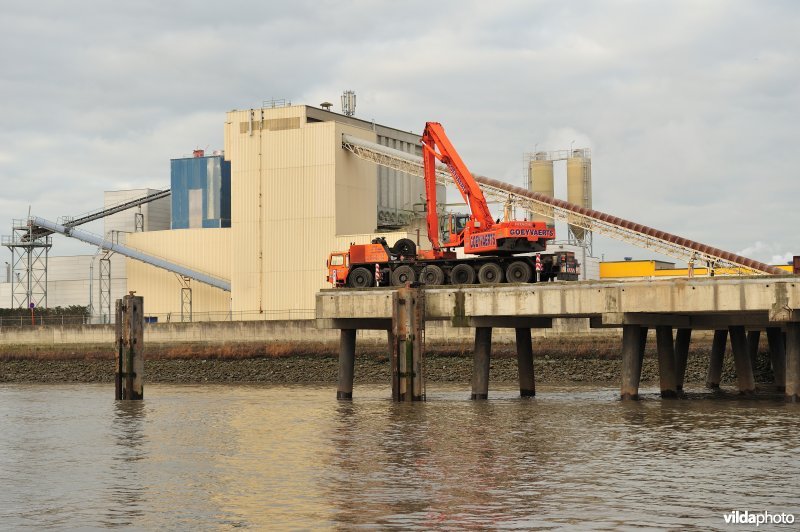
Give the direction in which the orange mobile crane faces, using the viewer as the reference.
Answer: facing to the left of the viewer

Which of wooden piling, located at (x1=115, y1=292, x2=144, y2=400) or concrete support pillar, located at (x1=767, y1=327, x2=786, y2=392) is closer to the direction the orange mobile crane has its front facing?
the wooden piling

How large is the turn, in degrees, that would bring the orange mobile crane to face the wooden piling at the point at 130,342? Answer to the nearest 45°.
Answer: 0° — it already faces it

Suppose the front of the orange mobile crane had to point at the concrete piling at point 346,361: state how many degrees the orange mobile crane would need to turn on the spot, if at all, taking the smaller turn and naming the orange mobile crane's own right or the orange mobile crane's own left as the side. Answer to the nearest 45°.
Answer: approximately 45° to the orange mobile crane's own left

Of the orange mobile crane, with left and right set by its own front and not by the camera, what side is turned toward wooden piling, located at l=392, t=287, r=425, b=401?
left

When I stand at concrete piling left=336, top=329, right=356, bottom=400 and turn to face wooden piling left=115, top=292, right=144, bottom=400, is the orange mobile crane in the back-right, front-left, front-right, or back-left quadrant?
back-right

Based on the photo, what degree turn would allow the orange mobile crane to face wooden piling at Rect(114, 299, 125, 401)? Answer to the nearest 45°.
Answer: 0° — it already faces it
